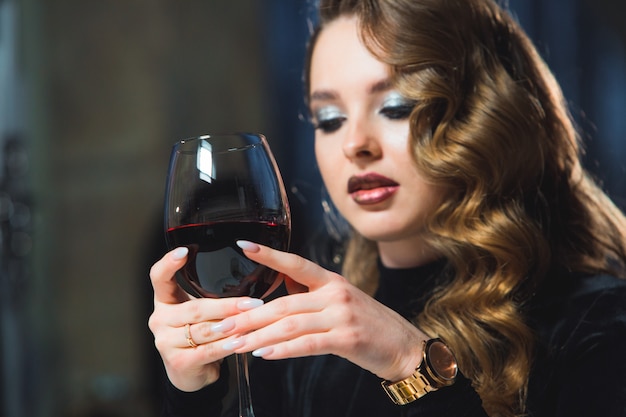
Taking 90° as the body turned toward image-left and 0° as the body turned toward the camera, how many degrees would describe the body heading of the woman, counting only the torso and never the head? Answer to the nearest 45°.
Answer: approximately 45°
